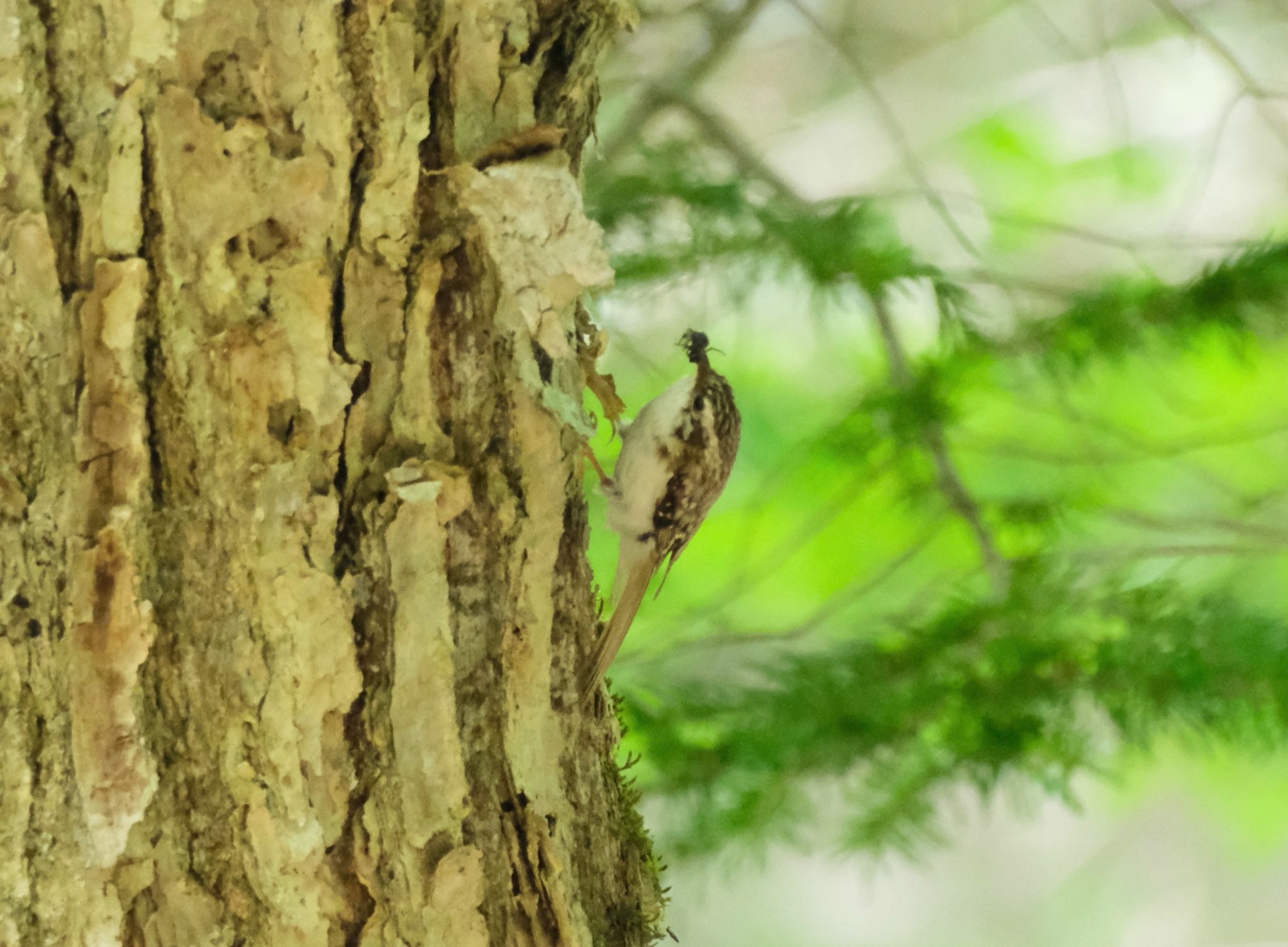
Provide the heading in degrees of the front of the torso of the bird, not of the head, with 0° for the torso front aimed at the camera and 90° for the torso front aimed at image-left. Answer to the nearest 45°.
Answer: approximately 90°
